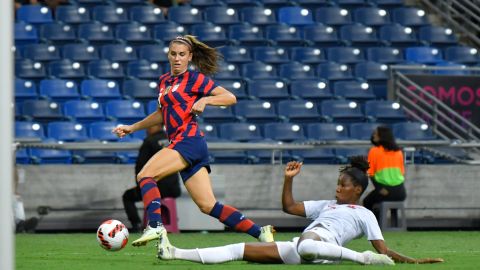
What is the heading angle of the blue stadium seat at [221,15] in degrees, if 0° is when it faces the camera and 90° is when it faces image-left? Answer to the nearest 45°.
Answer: approximately 0°

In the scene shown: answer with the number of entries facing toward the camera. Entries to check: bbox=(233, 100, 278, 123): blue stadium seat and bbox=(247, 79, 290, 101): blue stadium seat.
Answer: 2

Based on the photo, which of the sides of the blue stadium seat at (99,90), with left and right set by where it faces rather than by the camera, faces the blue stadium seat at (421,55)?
left

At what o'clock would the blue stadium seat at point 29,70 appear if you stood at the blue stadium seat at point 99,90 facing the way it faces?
the blue stadium seat at point 29,70 is roughly at 4 o'clock from the blue stadium seat at point 99,90.

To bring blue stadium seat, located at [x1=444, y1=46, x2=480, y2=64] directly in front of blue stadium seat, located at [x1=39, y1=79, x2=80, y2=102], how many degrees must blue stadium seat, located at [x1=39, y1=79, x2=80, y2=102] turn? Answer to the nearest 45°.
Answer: approximately 90° to its left

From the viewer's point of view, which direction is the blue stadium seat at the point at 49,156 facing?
toward the camera

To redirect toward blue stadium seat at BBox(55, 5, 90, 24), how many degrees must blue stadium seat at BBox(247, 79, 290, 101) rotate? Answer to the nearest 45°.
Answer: approximately 90° to its right

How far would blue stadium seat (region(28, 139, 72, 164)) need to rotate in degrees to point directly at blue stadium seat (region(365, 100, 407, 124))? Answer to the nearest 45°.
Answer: approximately 90° to its left

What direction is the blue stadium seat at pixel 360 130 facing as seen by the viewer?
toward the camera

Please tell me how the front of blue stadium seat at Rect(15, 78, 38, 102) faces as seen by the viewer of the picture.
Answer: facing the viewer

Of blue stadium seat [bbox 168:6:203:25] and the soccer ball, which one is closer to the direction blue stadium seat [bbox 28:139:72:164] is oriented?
the soccer ball
